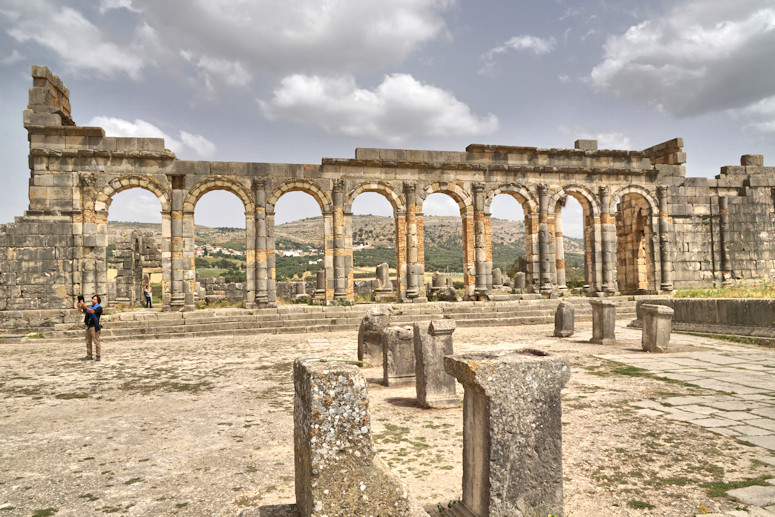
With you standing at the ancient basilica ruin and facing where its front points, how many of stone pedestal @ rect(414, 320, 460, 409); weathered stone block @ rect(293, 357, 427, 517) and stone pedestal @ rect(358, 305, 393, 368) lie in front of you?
3

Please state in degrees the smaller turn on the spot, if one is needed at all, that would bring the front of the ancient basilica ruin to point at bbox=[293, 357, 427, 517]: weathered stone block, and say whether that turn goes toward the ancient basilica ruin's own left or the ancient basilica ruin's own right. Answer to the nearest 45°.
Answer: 0° — it already faces it

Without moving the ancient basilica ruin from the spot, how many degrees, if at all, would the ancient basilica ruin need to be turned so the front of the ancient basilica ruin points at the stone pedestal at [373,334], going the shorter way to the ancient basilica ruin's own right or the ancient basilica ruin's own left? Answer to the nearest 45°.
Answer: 0° — it already faces it

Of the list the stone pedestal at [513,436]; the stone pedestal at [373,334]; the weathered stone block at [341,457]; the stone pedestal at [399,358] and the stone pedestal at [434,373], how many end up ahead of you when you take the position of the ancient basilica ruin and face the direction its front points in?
5

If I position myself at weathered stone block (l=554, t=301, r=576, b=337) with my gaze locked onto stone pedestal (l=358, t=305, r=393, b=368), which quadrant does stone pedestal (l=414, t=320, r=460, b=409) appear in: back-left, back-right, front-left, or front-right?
front-left

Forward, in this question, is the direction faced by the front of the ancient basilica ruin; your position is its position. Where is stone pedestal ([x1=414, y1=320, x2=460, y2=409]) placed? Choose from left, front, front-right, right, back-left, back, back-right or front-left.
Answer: front

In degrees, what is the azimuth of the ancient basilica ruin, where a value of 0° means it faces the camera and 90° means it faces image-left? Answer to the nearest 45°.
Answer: approximately 0°

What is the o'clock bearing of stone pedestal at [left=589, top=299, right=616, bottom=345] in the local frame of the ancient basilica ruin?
The stone pedestal is roughly at 11 o'clock from the ancient basilica ruin.

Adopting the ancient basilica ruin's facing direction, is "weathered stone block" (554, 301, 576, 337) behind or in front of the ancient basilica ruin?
in front

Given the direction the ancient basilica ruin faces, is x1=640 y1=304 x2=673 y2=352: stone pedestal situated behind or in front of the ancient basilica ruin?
in front

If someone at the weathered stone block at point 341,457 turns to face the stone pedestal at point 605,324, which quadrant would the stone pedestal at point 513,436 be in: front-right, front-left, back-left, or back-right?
front-right

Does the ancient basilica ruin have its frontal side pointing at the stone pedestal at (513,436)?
yes

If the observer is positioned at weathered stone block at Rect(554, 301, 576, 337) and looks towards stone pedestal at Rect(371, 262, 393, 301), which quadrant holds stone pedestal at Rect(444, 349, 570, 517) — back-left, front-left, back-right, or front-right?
back-left

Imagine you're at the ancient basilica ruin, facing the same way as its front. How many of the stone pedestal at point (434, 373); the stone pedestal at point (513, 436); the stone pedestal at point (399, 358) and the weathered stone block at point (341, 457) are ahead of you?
4

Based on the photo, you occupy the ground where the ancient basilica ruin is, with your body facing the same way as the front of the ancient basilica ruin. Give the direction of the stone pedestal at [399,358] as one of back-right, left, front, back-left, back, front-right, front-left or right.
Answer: front
